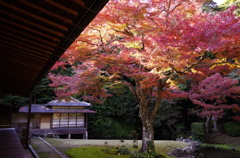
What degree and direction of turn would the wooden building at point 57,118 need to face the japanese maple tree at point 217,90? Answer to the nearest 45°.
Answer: approximately 45° to its left

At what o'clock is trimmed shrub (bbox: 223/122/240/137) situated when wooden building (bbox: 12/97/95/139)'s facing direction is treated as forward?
The trimmed shrub is roughly at 10 o'clock from the wooden building.

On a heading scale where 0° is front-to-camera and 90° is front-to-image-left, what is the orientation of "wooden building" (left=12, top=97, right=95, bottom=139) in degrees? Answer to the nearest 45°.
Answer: approximately 0°

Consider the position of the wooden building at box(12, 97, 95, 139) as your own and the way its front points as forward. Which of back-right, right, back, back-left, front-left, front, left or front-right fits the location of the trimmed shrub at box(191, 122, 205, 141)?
front-left

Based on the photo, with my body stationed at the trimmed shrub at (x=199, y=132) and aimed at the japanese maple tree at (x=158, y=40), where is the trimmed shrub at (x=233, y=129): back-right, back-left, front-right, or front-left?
back-left

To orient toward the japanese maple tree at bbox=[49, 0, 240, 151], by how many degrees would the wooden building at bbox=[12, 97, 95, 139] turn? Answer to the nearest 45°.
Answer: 0° — it already faces it

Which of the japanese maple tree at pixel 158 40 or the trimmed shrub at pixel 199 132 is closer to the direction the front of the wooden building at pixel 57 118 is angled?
the japanese maple tree
